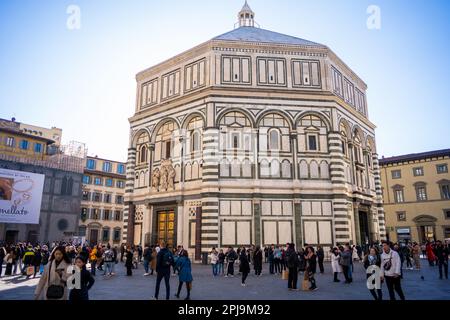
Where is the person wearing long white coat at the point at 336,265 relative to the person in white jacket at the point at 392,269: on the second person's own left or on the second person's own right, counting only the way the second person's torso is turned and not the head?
on the second person's own right

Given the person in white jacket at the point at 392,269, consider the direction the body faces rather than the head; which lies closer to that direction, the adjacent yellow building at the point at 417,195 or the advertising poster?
the advertising poster

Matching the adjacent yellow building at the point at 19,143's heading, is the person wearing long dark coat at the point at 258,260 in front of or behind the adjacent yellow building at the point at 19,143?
in front

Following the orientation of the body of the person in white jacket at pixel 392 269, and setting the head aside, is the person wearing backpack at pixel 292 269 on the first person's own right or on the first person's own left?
on the first person's own right

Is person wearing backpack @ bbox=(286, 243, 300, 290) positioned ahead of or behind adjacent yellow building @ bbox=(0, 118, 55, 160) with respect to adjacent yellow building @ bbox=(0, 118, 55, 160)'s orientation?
ahead

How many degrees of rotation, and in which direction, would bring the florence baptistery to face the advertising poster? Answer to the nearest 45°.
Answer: approximately 45° to its right

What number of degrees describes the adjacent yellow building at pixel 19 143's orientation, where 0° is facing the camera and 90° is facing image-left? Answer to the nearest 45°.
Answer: approximately 315°

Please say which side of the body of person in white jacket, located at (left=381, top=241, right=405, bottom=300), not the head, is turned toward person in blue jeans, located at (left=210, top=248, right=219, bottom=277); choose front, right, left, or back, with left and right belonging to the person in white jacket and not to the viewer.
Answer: right

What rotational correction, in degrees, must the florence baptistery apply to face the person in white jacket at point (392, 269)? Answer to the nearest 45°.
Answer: approximately 45° to its left

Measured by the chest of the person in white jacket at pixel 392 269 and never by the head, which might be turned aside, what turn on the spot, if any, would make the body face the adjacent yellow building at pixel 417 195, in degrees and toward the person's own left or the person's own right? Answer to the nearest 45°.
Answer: approximately 135° to the person's own right
